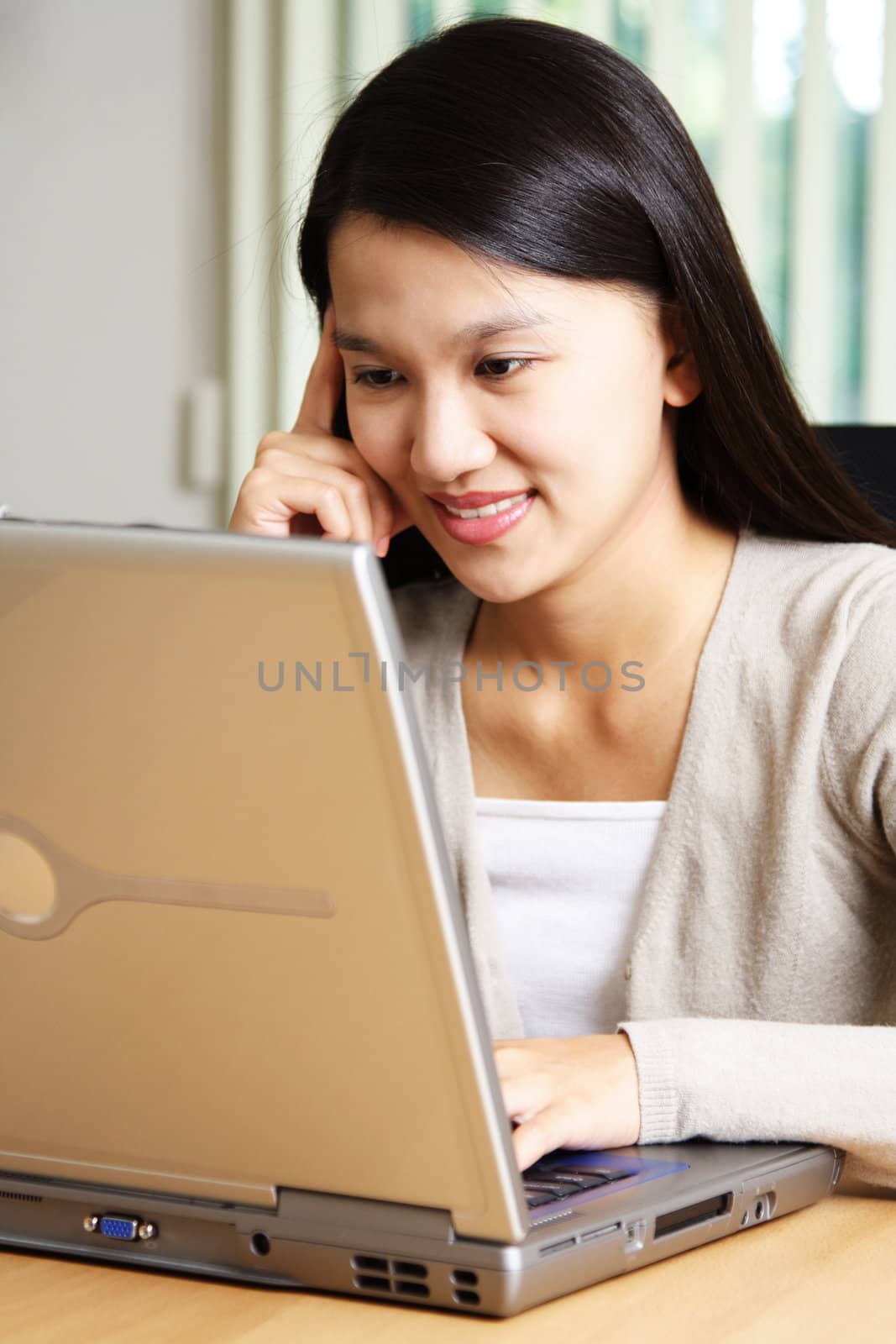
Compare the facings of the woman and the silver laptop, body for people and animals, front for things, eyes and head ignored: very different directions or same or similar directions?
very different directions

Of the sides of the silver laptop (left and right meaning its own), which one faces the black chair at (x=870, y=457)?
front

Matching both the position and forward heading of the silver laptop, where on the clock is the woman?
The woman is roughly at 11 o'clock from the silver laptop.

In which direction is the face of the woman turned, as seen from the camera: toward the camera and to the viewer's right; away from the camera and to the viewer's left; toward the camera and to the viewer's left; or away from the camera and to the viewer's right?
toward the camera and to the viewer's left

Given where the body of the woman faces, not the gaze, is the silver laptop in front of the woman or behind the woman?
in front

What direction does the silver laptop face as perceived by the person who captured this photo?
facing away from the viewer and to the right of the viewer

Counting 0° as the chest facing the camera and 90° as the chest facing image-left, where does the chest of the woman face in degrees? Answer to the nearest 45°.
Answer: approximately 45°
